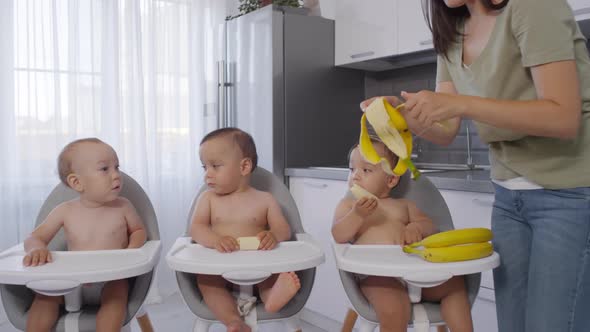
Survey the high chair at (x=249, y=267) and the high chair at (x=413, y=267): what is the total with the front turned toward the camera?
2

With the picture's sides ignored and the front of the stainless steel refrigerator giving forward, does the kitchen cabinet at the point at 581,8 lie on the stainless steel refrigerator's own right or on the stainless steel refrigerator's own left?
on the stainless steel refrigerator's own left

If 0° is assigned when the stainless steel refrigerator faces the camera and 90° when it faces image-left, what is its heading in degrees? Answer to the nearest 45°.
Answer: approximately 45°

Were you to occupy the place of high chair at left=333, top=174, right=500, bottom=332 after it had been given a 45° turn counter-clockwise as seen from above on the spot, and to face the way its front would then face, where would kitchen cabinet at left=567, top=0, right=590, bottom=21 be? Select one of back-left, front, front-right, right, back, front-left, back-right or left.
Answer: left

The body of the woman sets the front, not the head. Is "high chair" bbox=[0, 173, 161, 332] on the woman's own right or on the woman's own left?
on the woman's own right

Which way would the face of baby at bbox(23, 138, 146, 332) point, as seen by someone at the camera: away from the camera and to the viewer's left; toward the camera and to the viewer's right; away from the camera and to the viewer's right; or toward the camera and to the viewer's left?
toward the camera and to the viewer's right
